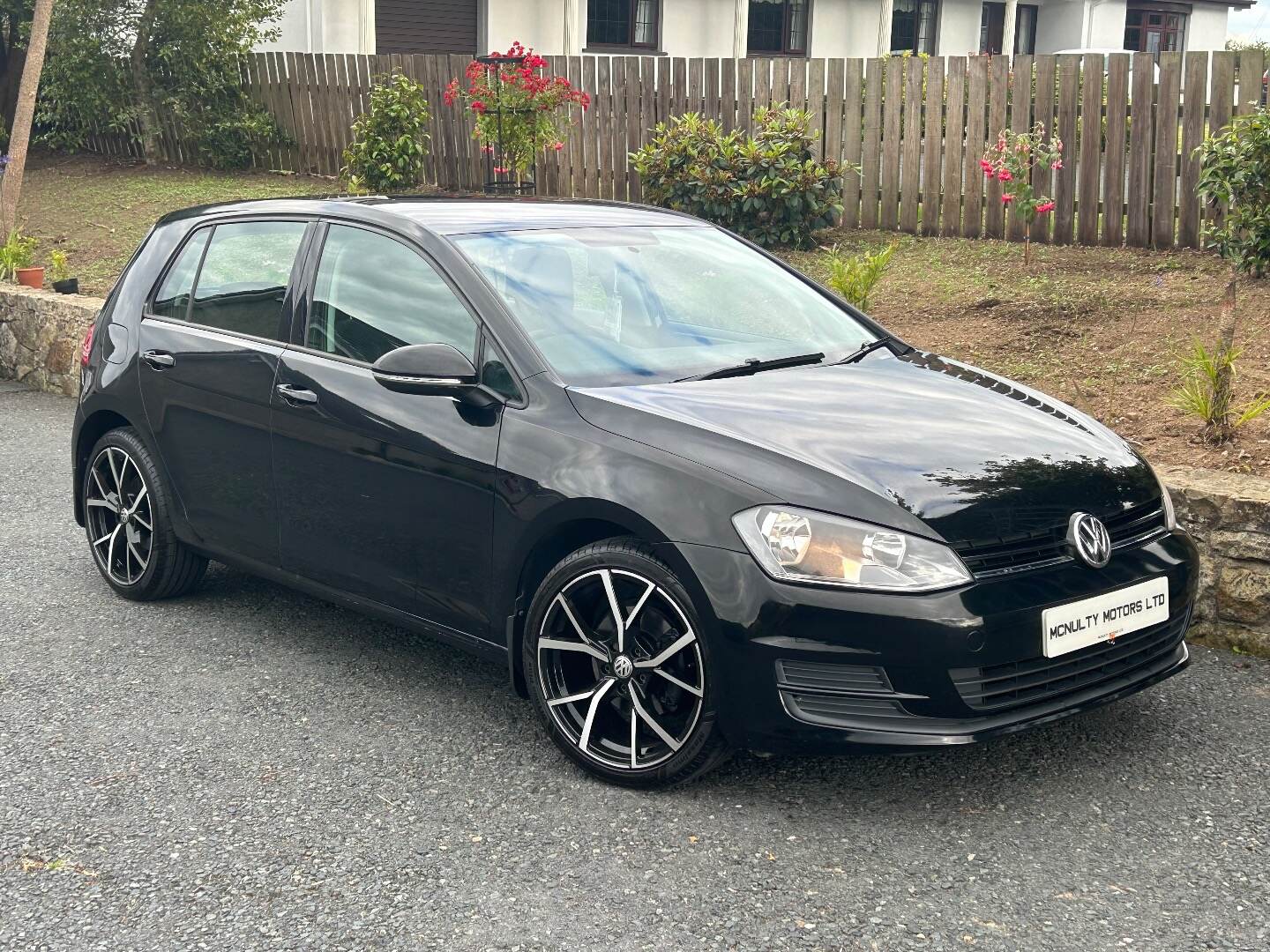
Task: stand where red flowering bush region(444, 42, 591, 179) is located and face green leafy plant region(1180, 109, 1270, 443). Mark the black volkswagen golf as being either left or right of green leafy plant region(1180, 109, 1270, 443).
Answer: right

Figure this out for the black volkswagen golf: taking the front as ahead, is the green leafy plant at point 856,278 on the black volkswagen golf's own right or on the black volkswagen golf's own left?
on the black volkswagen golf's own left

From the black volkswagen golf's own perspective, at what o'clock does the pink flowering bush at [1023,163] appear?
The pink flowering bush is roughly at 8 o'clock from the black volkswagen golf.

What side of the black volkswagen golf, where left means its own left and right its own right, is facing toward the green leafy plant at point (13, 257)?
back

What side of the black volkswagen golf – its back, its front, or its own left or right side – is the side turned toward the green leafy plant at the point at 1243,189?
left

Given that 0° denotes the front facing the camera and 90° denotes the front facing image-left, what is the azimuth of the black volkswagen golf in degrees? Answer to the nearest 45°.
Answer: approximately 315°

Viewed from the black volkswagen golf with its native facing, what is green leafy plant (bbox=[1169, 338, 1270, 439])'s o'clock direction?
The green leafy plant is roughly at 9 o'clock from the black volkswagen golf.

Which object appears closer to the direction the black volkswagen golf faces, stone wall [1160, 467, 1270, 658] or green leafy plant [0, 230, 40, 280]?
the stone wall

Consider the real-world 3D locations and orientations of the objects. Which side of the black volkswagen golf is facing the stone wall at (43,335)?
back

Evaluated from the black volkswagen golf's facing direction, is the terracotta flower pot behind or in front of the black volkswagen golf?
behind
